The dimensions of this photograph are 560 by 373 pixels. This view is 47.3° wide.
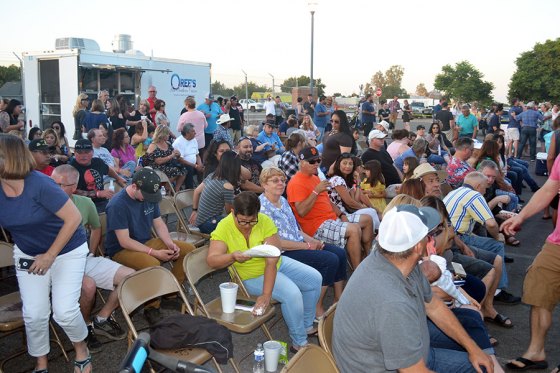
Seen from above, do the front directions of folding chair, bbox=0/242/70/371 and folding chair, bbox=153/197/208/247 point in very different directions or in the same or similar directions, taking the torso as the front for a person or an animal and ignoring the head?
same or similar directions

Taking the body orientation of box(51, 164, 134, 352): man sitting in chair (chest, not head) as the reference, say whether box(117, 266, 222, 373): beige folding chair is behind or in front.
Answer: in front

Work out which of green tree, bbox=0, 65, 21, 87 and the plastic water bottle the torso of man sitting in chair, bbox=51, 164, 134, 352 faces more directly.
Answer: the plastic water bottle

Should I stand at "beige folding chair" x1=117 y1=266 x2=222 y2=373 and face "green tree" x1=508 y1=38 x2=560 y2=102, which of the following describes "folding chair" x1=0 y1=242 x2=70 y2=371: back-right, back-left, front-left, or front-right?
back-left

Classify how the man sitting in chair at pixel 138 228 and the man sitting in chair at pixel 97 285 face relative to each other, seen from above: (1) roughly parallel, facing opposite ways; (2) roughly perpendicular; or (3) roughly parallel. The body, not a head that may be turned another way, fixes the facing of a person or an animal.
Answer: roughly parallel

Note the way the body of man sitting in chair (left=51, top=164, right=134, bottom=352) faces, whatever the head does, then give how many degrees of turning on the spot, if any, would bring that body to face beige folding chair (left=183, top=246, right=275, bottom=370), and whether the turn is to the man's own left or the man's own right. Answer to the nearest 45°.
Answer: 0° — they already face it

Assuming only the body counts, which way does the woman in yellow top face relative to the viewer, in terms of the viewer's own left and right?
facing the viewer and to the right of the viewer

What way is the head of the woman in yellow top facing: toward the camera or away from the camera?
toward the camera

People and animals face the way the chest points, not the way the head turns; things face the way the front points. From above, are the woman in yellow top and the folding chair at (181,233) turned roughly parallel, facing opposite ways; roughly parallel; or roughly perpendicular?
roughly parallel

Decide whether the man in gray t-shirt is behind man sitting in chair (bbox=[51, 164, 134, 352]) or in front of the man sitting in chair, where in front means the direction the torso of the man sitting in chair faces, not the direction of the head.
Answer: in front

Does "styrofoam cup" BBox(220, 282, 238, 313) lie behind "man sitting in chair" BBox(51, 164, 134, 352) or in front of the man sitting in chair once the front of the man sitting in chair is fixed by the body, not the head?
in front

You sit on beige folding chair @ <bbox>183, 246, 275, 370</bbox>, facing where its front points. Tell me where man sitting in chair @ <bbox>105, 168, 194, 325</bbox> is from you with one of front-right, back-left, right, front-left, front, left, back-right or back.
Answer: back

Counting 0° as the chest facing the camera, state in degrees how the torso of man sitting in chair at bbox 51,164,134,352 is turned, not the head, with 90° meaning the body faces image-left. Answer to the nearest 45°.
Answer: approximately 315°

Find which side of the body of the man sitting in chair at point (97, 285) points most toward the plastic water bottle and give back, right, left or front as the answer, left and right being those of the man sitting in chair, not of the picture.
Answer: front

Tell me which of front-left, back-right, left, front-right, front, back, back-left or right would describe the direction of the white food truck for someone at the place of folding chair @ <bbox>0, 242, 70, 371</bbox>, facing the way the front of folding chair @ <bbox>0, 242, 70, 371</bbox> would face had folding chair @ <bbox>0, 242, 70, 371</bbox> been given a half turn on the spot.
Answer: front-right

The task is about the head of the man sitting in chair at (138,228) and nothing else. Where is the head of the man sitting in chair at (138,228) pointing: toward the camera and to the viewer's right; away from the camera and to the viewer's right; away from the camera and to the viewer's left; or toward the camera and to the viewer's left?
toward the camera and to the viewer's right
